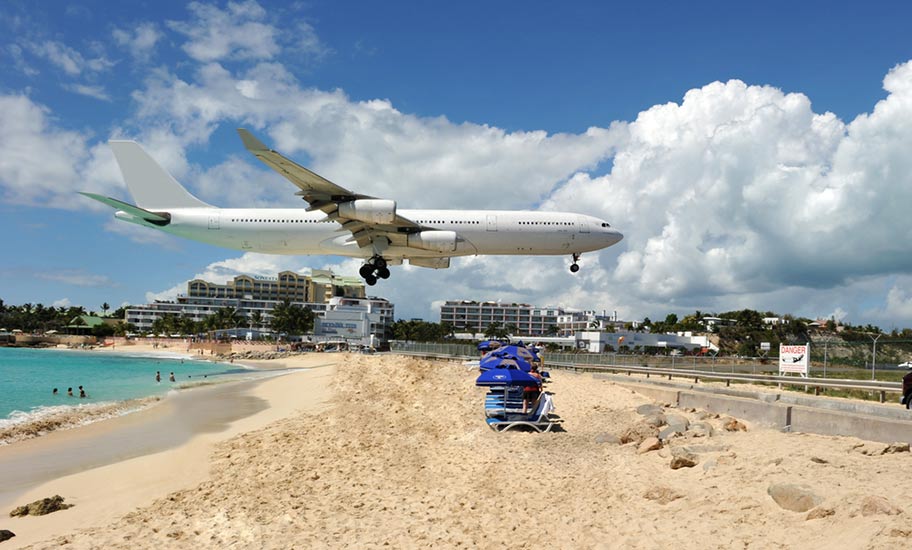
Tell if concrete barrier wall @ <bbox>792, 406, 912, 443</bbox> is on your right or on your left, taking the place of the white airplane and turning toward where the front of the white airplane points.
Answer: on your right

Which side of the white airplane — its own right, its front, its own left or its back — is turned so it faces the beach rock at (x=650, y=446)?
right

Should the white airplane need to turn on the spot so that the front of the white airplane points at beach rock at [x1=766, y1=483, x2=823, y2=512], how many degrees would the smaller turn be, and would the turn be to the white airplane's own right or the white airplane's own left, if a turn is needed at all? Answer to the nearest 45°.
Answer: approximately 90° to the white airplane's own right

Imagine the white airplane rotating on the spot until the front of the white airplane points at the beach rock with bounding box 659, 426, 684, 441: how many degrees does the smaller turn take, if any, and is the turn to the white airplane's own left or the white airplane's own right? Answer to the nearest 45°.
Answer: approximately 90° to the white airplane's own right

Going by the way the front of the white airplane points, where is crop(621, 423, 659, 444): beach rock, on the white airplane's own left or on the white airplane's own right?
on the white airplane's own right

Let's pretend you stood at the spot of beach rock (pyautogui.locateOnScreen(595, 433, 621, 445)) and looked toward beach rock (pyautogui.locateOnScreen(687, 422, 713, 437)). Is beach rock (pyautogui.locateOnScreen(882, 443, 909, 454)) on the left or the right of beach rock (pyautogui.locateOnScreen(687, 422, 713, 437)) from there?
right

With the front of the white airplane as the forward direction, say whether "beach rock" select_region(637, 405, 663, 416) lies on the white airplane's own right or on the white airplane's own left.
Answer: on the white airplane's own right

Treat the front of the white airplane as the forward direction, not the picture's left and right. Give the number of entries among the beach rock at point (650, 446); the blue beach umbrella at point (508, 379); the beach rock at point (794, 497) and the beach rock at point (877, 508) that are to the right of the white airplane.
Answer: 4

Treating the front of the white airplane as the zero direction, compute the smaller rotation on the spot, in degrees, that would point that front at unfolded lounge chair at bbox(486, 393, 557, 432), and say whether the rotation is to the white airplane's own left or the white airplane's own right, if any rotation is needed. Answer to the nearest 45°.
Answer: approximately 90° to the white airplane's own right

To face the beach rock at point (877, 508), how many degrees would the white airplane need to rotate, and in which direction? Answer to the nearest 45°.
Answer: approximately 90° to its right

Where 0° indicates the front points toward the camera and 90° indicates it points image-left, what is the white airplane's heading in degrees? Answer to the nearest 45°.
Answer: approximately 270°

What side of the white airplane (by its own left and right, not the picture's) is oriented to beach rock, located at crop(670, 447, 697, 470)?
right
